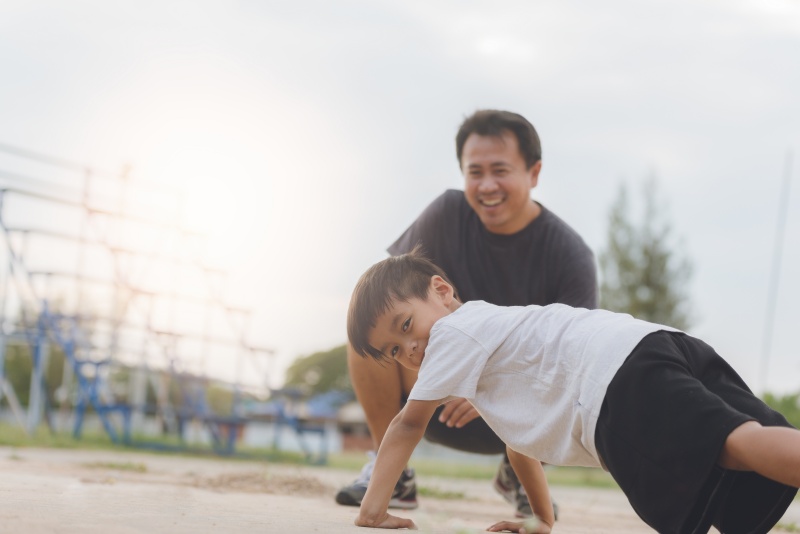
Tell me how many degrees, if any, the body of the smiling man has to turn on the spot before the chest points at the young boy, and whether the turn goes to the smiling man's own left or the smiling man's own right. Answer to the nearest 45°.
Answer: approximately 45° to the smiling man's own left

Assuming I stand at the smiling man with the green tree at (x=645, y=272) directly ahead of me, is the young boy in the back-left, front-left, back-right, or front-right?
back-right

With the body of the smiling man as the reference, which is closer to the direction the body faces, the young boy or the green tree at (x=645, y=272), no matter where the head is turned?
the young boy

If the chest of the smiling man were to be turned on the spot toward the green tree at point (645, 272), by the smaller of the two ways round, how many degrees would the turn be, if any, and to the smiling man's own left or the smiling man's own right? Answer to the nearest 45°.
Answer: approximately 135° to the smiling man's own right

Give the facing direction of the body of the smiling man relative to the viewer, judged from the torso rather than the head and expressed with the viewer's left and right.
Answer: facing the viewer and to the left of the viewer

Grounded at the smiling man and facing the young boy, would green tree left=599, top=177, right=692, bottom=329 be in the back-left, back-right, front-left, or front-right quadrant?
back-left
